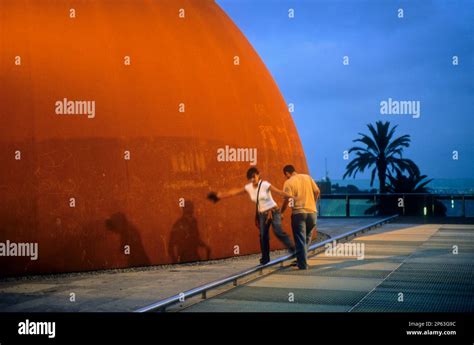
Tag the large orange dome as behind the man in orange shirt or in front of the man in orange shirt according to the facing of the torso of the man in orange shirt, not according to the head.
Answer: in front
